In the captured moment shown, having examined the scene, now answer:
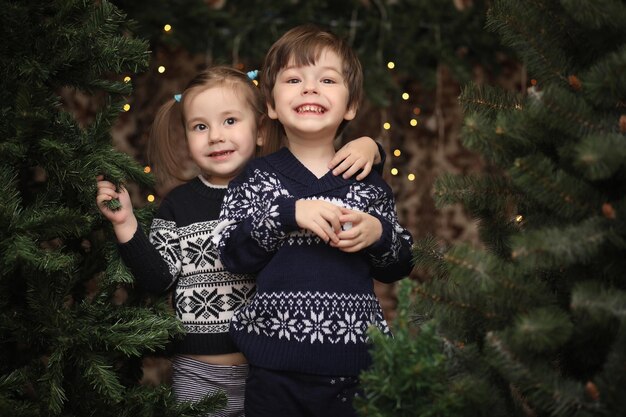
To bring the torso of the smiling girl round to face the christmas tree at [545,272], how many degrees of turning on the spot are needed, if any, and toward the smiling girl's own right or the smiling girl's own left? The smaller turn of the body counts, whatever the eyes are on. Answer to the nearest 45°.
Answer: approximately 45° to the smiling girl's own left

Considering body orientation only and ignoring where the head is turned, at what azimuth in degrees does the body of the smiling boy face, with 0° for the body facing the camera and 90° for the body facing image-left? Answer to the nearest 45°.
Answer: approximately 0°

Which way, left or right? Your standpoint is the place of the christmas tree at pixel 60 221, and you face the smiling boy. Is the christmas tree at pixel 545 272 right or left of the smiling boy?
right

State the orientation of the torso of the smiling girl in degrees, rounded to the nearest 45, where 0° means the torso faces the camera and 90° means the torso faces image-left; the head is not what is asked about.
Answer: approximately 0°

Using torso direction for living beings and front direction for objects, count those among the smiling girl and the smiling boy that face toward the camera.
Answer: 2

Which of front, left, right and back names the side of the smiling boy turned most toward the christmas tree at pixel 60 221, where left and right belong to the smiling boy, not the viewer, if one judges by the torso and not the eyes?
right
